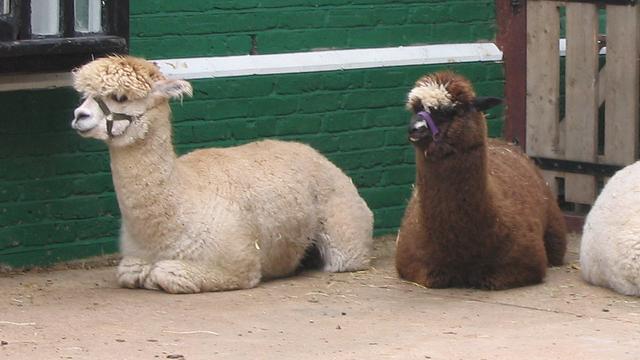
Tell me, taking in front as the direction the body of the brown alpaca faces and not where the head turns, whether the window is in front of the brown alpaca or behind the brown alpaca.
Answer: in front

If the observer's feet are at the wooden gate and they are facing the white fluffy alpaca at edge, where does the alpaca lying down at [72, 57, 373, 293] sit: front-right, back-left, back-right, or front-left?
front-right

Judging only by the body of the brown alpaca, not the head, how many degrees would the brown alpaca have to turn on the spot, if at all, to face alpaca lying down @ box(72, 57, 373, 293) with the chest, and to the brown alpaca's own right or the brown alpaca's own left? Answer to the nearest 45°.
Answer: approximately 45° to the brown alpaca's own right

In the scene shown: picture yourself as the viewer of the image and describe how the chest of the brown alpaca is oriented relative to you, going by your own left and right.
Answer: facing the viewer and to the left of the viewer

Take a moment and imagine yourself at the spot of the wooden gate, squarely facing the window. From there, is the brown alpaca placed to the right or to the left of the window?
left

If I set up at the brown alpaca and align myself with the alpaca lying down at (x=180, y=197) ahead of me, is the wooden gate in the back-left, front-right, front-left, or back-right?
back-right
